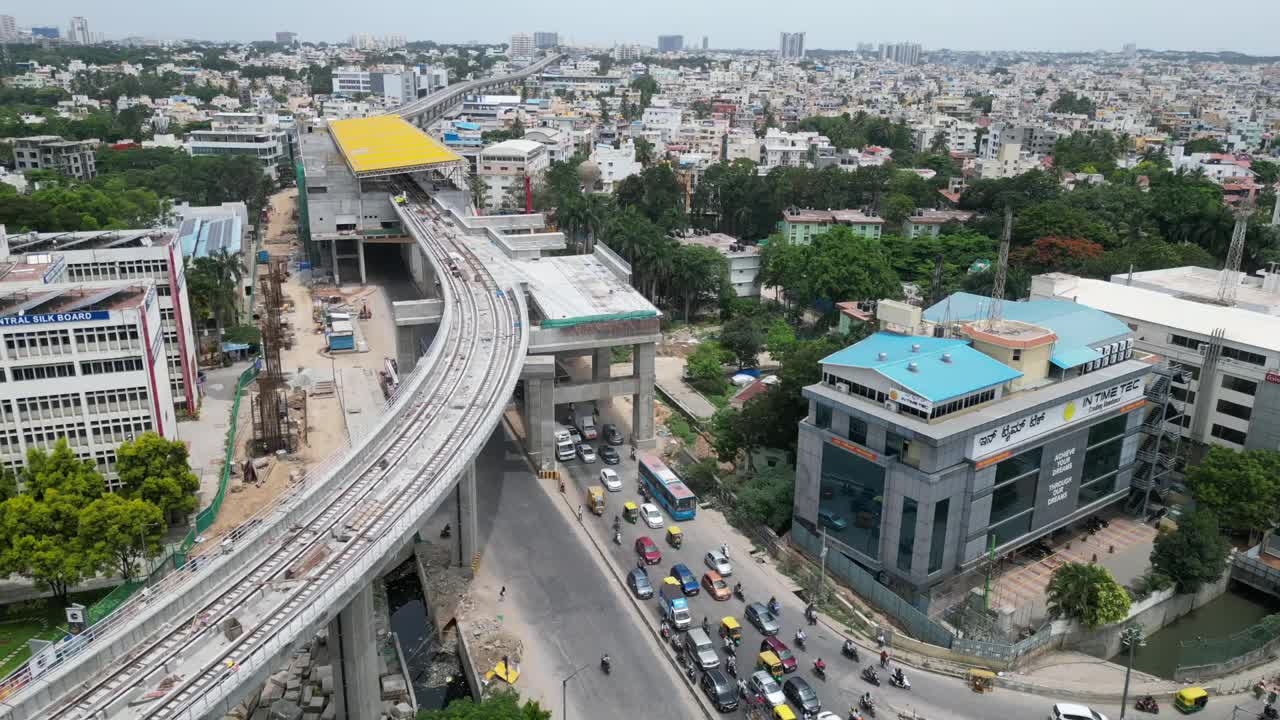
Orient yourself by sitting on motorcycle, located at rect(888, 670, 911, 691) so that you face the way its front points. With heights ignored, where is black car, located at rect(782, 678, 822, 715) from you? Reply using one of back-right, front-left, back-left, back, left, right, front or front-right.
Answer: right

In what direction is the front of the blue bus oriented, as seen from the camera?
facing the viewer and to the right of the viewer

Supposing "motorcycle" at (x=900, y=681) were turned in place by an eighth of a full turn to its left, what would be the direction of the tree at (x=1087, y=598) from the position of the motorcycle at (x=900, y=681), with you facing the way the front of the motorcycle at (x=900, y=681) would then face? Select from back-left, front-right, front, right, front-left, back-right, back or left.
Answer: front-left

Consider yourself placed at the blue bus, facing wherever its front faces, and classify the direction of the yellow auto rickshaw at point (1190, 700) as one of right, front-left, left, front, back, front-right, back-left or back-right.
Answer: front

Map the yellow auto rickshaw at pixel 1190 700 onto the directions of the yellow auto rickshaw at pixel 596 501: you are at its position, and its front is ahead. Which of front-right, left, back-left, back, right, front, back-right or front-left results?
front

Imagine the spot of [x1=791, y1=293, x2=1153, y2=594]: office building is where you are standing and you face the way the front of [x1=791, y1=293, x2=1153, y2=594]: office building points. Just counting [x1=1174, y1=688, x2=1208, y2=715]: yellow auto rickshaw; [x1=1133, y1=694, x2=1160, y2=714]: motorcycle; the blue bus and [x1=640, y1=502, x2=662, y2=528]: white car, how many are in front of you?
2

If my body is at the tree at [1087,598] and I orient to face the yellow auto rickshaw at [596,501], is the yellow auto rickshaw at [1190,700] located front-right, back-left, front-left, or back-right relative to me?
back-left

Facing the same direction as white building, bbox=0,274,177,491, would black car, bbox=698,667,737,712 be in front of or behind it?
in front

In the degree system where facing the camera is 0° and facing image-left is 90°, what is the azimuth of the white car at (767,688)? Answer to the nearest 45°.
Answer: approximately 315°

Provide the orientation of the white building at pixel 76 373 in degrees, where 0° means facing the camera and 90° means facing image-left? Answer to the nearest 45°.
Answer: approximately 0°

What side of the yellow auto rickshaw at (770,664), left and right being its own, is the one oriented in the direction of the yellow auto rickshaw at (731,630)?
back

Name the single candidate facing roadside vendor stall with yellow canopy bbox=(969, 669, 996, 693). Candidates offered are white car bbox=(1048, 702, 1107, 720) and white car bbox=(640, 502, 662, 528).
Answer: white car bbox=(640, 502, 662, 528)

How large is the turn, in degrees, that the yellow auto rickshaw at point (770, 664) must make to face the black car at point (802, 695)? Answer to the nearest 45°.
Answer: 0° — it already faces it

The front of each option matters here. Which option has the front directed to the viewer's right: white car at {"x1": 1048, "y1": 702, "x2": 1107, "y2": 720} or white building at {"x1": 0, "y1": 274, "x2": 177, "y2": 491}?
the white car

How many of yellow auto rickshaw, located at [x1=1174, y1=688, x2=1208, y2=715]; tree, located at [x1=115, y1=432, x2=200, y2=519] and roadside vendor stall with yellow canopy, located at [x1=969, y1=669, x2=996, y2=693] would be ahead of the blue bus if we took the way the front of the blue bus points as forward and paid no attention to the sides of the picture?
2

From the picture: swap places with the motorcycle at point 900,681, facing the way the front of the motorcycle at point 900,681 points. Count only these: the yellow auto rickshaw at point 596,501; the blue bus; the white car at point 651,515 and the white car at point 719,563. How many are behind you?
4

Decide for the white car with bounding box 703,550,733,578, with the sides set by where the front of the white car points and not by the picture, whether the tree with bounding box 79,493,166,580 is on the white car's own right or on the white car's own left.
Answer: on the white car's own right

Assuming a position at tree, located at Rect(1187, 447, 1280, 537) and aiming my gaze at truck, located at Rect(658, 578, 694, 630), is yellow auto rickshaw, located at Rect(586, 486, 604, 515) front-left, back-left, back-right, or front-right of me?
front-right

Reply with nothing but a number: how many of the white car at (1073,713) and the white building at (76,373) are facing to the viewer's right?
1

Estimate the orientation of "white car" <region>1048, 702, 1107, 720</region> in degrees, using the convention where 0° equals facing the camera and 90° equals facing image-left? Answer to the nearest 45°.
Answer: approximately 270°

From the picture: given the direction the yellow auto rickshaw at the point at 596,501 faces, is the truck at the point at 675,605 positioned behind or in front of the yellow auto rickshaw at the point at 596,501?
in front

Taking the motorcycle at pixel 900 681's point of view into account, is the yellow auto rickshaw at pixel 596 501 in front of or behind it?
behind
